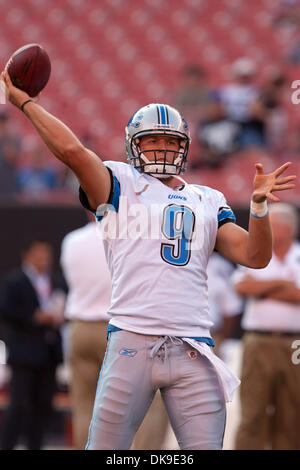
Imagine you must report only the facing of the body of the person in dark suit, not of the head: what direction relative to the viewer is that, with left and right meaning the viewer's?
facing the viewer and to the right of the viewer

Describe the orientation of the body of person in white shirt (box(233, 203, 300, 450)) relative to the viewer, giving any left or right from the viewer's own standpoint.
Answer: facing the viewer

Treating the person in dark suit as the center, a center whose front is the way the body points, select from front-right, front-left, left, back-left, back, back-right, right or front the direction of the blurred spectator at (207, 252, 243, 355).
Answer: front-left

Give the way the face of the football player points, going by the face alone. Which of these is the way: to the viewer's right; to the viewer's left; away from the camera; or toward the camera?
toward the camera

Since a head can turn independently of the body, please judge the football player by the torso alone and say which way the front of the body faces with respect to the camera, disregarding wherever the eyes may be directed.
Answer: toward the camera

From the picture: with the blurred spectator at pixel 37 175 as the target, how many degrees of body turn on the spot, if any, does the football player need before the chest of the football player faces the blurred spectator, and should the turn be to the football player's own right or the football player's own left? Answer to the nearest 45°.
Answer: approximately 180°

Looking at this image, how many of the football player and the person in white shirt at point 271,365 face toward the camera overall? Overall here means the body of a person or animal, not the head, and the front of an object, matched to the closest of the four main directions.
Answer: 2

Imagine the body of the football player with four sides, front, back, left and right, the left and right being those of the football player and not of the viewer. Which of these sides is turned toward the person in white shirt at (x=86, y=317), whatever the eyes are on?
back
